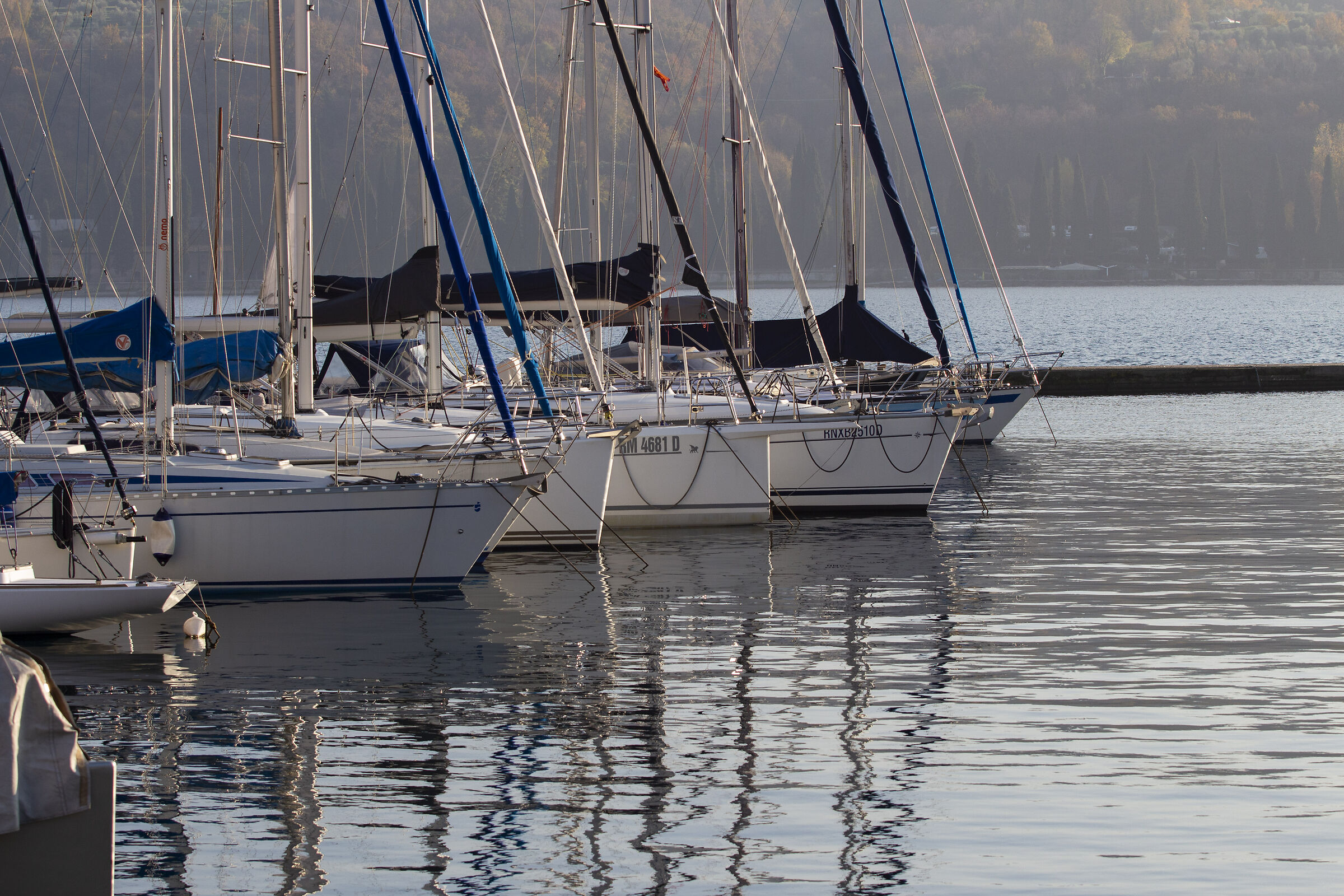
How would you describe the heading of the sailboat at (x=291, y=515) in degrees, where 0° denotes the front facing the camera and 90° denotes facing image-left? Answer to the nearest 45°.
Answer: approximately 270°

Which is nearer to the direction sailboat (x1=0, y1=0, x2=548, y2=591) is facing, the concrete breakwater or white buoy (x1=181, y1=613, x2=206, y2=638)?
the concrete breakwater

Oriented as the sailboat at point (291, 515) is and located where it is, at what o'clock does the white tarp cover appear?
The white tarp cover is roughly at 3 o'clock from the sailboat.

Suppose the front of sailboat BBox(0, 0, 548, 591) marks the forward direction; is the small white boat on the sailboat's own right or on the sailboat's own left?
on the sailboat's own right

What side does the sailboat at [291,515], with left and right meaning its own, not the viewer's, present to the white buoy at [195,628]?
right

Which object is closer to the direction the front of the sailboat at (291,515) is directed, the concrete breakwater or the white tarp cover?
the concrete breakwater

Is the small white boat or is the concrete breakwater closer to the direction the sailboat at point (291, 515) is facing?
the concrete breakwater

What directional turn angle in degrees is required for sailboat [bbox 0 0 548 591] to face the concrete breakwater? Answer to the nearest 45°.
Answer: approximately 45° to its left
